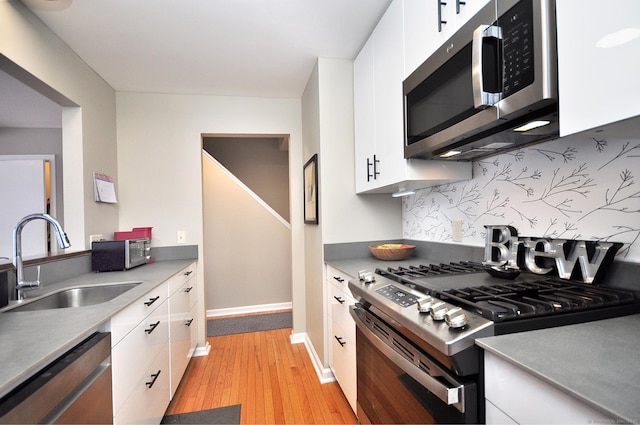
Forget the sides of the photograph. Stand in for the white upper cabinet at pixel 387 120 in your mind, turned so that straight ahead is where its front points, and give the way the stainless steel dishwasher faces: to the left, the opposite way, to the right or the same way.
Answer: the opposite way

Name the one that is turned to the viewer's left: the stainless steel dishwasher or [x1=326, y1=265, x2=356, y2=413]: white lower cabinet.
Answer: the white lower cabinet

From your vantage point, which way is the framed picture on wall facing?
to the viewer's left

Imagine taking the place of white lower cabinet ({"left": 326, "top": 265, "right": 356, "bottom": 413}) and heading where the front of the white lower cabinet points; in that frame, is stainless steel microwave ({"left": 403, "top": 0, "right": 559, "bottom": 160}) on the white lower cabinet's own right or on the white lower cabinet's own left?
on the white lower cabinet's own left

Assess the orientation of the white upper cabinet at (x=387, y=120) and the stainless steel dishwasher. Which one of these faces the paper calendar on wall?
the white upper cabinet

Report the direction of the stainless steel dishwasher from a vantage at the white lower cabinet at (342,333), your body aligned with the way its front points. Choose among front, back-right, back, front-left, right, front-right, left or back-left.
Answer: front-left

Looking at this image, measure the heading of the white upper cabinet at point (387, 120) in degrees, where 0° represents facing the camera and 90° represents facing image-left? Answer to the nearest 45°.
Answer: approximately 90°

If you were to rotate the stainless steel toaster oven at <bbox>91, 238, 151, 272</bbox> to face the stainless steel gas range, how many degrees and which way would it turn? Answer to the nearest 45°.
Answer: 0° — it already faces it

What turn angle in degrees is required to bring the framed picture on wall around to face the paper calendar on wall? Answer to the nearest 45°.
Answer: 0° — it already faces it

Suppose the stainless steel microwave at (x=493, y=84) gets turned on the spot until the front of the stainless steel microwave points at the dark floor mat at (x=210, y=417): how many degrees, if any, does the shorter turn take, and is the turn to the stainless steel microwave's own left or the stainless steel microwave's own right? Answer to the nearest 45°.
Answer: approximately 45° to the stainless steel microwave's own right

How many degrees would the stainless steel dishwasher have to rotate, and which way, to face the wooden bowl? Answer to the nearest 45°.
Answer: approximately 45° to its left

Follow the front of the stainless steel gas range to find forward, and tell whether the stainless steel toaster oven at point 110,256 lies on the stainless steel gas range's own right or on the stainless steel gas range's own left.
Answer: on the stainless steel gas range's own right

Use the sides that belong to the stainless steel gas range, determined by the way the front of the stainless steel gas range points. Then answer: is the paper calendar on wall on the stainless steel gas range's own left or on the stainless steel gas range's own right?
on the stainless steel gas range's own right

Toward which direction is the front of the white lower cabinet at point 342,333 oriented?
to the viewer's left

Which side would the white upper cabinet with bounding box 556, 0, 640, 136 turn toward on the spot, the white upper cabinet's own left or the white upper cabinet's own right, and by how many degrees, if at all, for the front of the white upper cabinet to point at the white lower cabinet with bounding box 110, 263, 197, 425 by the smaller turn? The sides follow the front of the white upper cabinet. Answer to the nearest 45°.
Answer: approximately 45° to the white upper cabinet's own right

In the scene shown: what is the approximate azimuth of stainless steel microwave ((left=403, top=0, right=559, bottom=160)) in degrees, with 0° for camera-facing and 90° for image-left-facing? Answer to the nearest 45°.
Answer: approximately 45°
